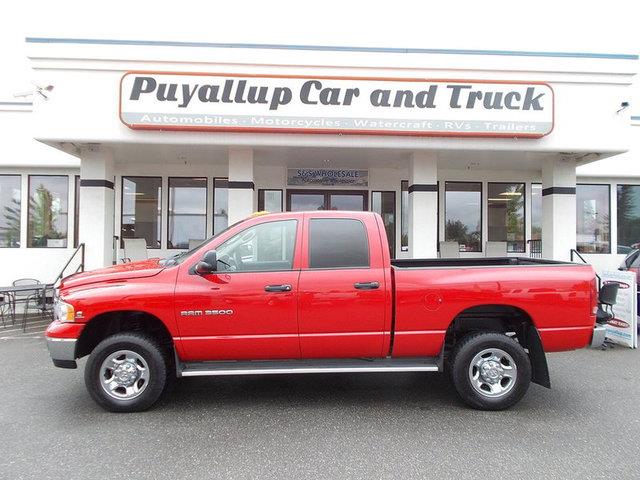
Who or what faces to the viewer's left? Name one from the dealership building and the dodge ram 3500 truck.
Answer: the dodge ram 3500 truck

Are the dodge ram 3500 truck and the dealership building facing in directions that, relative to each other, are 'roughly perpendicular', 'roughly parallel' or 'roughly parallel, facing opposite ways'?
roughly perpendicular

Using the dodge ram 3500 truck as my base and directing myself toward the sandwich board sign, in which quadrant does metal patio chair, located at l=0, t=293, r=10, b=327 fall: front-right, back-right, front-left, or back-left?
back-left

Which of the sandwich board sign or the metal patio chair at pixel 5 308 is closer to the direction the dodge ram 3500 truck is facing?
the metal patio chair

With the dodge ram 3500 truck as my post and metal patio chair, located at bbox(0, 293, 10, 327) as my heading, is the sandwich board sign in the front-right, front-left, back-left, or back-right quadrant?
back-right

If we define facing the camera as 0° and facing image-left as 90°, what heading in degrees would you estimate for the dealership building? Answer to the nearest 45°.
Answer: approximately 0°

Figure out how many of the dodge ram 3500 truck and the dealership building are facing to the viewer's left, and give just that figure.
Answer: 1

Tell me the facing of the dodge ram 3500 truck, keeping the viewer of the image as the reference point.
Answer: facing to the left of the viewer

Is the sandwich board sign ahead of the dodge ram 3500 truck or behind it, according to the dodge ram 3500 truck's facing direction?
behind

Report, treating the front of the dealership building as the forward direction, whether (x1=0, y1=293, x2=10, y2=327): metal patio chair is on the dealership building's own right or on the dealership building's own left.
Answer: on the dealership building's own right
